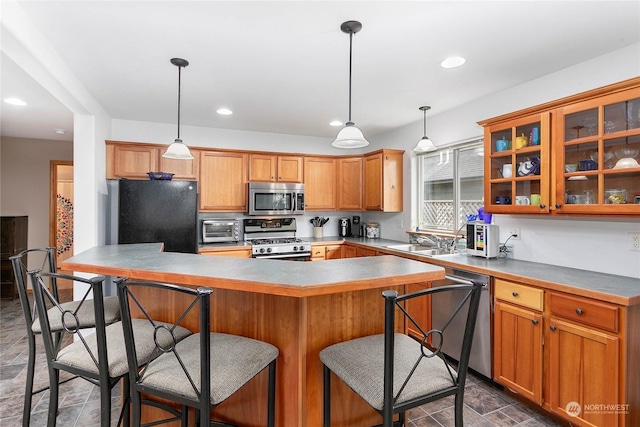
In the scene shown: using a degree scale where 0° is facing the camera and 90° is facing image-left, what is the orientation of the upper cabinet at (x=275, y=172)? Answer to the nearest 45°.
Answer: approximately 0°

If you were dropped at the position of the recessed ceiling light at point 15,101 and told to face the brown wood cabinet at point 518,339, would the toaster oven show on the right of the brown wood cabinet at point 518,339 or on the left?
left

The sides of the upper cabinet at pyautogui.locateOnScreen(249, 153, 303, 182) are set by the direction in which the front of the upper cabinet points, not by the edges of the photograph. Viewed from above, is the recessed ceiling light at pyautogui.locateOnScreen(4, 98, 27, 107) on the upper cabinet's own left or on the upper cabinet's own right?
on the upper cabinet's own right

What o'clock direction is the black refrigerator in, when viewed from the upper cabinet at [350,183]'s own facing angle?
The black refrigerator is roughly at 2 o'clock from the upper cabinet.

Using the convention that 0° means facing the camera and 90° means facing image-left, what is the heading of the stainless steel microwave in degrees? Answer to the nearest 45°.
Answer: approximately 0°

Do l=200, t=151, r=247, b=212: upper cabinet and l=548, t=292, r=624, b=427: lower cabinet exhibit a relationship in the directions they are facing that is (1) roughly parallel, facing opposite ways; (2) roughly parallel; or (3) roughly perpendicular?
roughly perpendicular

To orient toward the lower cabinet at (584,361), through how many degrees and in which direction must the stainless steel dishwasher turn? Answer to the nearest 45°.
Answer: approximately 90° to its left

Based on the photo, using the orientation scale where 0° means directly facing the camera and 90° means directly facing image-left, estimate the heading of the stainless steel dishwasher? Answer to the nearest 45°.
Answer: approximately 45°
